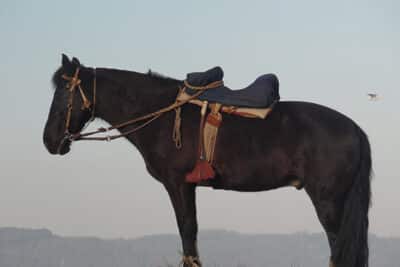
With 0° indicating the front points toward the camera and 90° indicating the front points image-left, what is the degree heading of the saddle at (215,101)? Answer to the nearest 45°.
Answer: approximately 90°

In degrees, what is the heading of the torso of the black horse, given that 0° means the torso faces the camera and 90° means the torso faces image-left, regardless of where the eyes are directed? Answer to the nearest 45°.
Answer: approximately 90°
